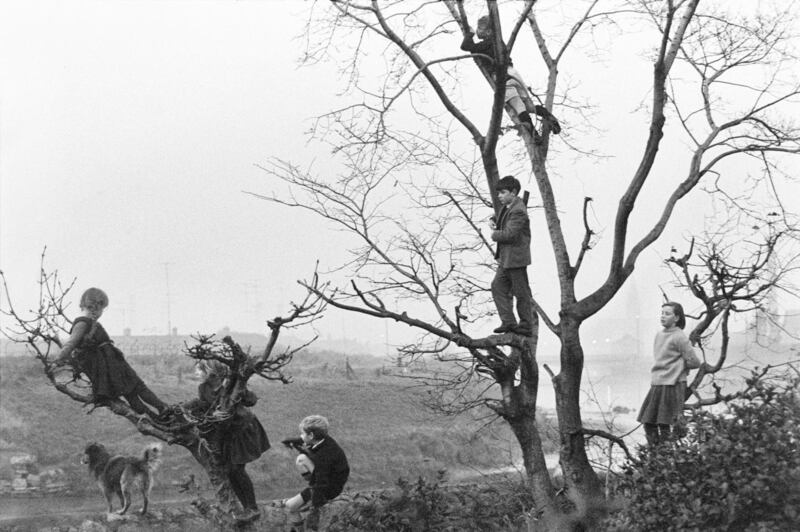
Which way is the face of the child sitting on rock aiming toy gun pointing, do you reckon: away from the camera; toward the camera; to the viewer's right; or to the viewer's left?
to the viewer's left

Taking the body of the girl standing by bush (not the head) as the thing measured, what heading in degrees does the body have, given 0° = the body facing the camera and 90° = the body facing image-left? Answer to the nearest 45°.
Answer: approximately 45°

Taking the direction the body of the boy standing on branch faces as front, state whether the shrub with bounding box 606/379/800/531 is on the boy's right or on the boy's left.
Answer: on the boy's left
